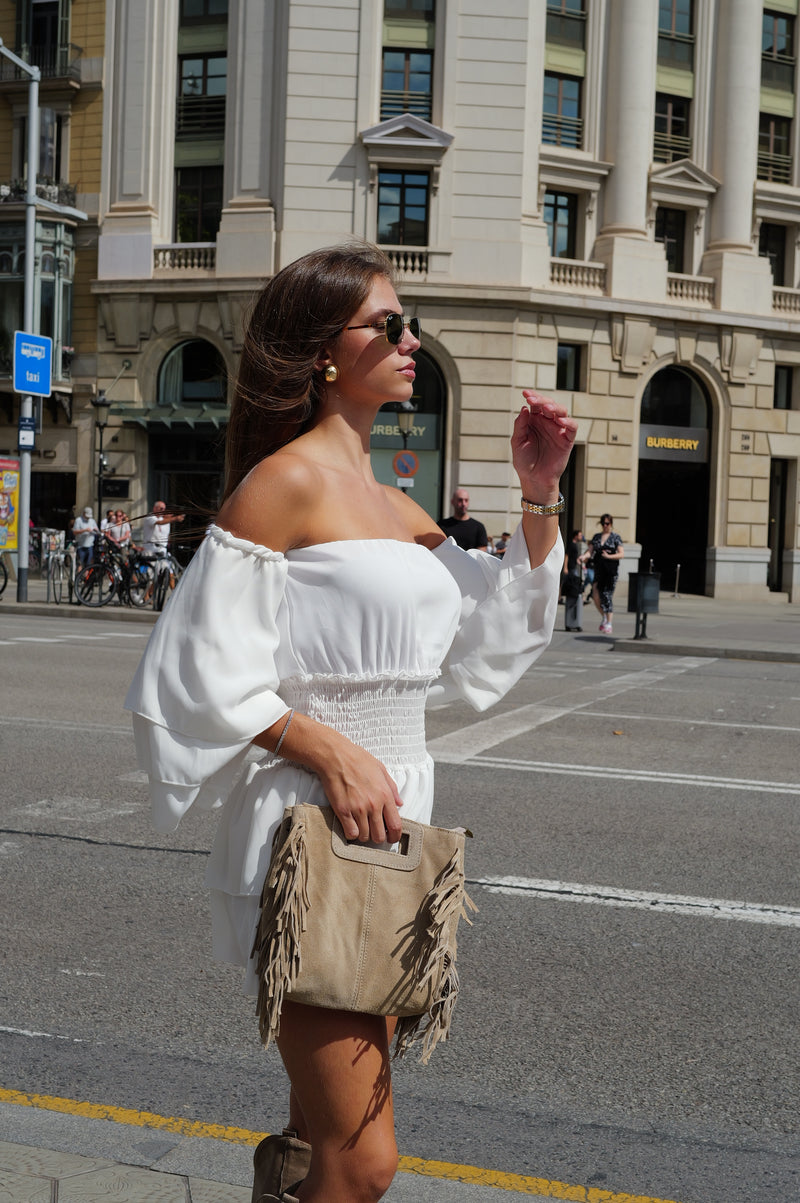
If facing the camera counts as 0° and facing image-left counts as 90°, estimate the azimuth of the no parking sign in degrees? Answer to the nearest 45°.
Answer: approximately 0°

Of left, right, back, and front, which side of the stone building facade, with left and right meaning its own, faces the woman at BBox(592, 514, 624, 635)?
front

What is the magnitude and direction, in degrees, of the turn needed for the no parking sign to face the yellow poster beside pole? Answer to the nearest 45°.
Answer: approximately 45° to its right

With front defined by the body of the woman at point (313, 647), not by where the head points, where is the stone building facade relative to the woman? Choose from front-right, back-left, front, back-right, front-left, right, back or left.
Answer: back-left

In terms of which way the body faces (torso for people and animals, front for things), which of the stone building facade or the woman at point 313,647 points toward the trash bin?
the stone building facade

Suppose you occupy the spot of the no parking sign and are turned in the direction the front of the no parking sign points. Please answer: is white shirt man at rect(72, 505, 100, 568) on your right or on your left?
on your right

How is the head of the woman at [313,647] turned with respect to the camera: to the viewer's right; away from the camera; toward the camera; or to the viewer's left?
to the viewer's right

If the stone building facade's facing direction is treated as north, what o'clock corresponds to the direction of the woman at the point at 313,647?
The woman is roughly at 12 o'clock from the stone building facade.

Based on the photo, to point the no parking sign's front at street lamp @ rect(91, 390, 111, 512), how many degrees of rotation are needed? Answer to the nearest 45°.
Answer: approximately 135° to its right

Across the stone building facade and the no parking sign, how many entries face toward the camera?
2

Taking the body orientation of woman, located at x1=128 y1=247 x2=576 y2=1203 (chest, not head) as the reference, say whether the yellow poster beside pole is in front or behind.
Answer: behind

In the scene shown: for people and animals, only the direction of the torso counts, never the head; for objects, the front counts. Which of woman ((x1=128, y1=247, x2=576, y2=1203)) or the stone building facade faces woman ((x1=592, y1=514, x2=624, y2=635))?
the stone building facade

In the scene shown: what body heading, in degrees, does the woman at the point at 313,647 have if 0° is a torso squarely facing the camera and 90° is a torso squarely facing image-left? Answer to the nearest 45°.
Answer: approximately 315°
